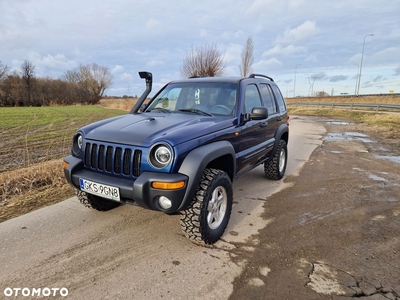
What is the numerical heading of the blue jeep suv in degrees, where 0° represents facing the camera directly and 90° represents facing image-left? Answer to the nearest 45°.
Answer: approximately 45°
